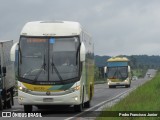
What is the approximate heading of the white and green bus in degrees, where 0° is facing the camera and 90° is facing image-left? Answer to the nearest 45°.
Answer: approximately 0°
